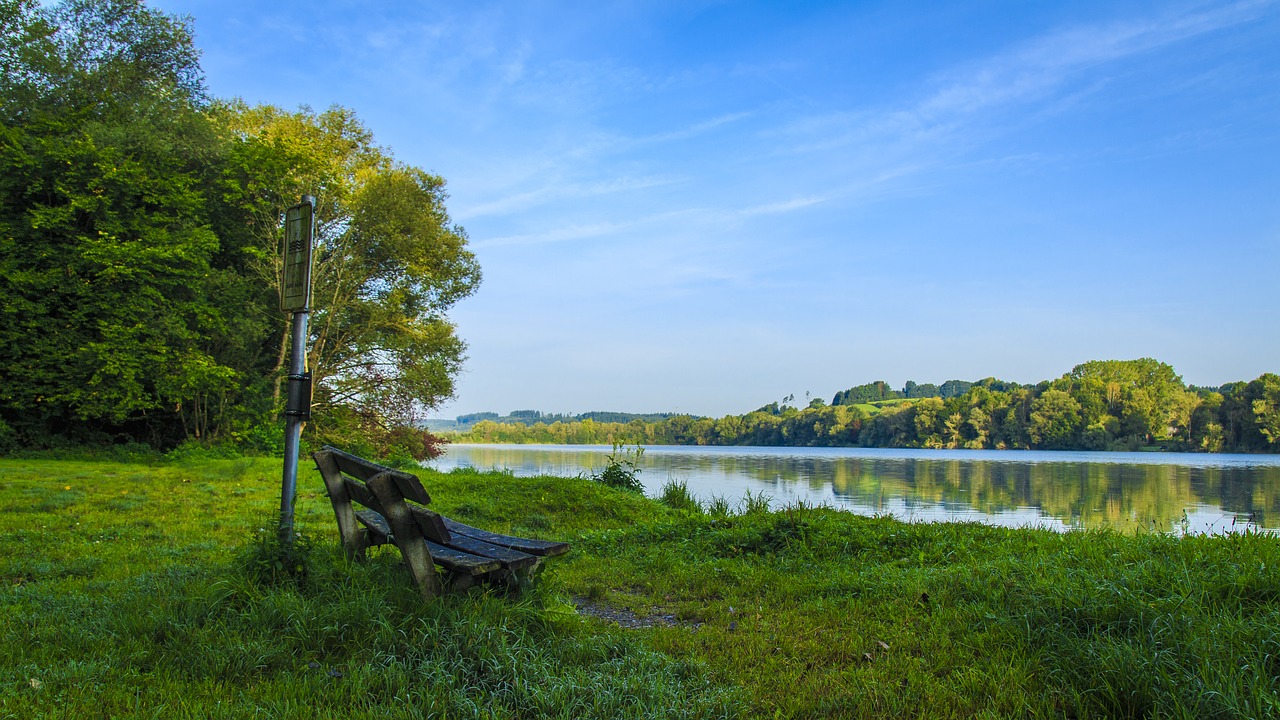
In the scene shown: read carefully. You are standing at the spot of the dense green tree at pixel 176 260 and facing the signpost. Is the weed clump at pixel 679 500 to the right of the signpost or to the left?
left

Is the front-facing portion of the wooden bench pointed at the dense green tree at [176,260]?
no

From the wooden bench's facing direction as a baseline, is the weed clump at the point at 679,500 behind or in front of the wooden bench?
in front

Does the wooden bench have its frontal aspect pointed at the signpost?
no

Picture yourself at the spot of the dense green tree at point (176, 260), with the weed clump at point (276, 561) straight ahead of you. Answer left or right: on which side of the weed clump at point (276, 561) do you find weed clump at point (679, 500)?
left

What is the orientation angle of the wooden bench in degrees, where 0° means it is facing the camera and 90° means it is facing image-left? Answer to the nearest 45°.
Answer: approximately 225°
